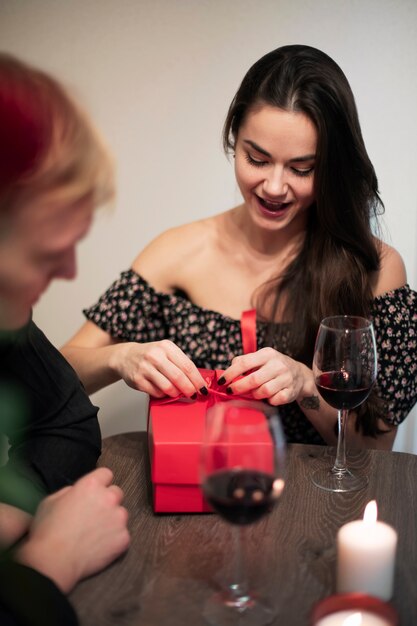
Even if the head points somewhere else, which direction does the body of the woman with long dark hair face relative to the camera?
toward the camera

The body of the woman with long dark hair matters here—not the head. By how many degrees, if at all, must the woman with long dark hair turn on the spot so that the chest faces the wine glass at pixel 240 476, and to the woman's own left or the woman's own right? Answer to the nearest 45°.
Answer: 0° — they already face it

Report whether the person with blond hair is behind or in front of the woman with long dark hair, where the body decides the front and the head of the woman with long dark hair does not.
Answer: in front

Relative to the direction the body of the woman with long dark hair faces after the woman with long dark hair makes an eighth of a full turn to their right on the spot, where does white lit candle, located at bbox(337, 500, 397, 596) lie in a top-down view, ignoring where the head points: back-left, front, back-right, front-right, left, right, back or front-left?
front-left
